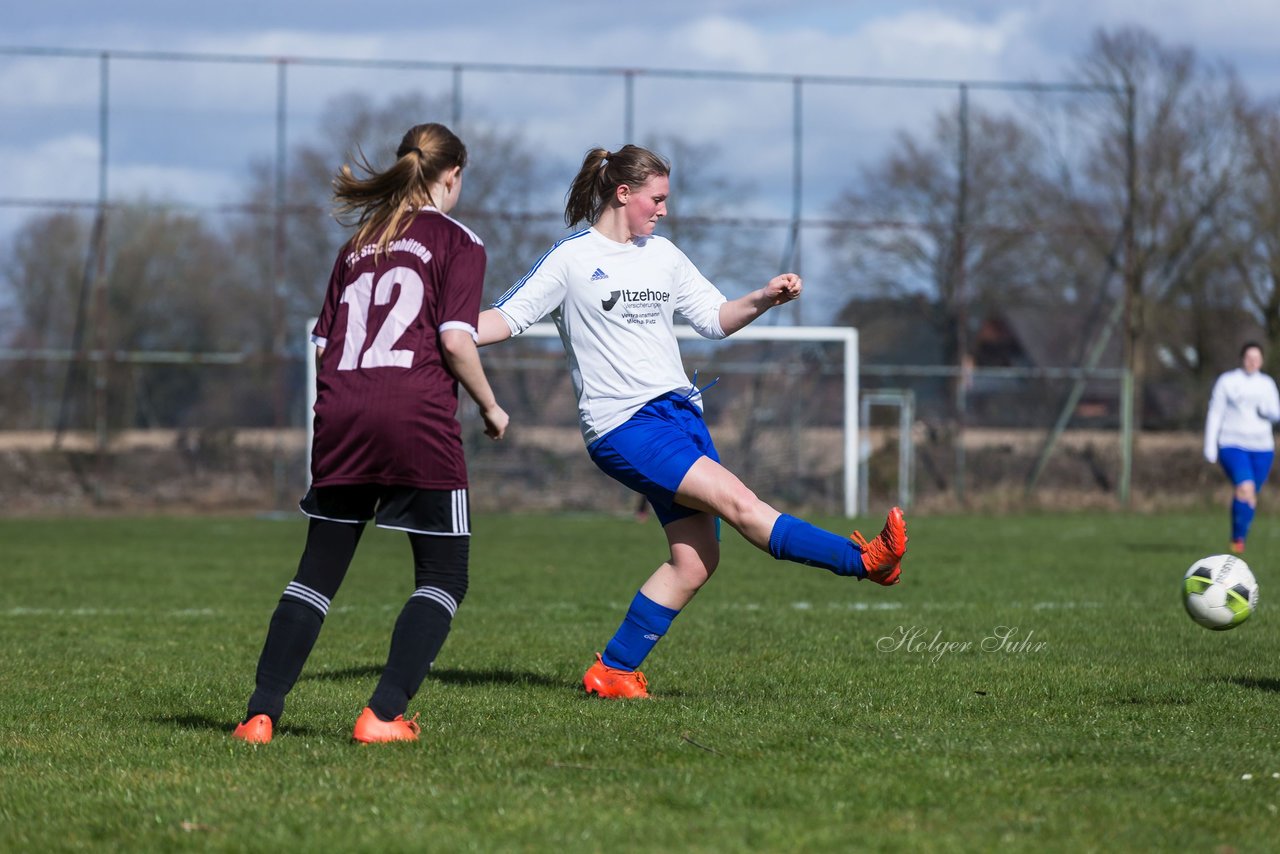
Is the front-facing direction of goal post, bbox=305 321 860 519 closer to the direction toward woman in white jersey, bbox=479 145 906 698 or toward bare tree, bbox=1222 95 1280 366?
the woman in white jersey

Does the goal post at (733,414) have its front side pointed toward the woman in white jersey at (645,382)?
yes

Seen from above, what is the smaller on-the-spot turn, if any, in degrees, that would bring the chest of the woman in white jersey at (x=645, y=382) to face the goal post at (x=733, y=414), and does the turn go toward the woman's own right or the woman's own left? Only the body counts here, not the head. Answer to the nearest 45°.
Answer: approximately 135° to the woman's own left

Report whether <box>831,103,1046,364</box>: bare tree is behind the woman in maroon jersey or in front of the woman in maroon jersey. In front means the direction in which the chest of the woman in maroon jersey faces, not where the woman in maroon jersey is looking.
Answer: in front

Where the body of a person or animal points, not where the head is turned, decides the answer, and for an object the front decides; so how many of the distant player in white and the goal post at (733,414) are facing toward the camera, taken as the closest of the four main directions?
2

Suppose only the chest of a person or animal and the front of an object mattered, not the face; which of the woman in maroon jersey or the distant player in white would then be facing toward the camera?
the distant player in white

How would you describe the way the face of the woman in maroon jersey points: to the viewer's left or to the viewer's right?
to the viewer's right

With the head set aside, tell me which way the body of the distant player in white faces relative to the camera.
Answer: toward the camera

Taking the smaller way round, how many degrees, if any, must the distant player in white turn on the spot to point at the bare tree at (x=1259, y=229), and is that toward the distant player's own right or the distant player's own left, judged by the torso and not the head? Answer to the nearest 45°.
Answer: approximately 180°

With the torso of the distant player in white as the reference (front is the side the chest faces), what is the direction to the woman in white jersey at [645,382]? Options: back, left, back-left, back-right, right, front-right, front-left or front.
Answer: front

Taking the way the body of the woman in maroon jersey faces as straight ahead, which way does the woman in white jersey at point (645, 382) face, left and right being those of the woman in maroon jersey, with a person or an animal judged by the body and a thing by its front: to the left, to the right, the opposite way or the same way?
to the right

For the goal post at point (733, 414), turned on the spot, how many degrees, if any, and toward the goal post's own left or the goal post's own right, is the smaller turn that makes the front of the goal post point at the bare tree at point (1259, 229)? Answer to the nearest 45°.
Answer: approximately 135° to the goal post's own left

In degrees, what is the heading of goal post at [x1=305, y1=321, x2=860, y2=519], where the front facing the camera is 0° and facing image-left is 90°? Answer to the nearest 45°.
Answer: approximately 0°

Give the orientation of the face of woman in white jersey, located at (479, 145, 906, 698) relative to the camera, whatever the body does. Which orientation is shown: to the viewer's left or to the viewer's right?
to the viewer's right

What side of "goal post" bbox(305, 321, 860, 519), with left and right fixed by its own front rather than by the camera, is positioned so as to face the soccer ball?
front
